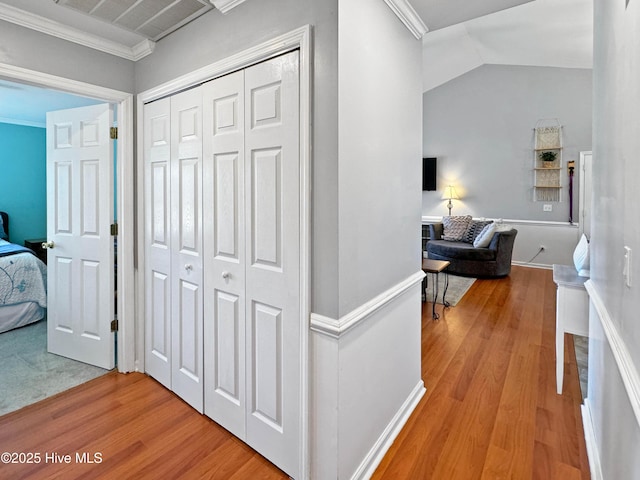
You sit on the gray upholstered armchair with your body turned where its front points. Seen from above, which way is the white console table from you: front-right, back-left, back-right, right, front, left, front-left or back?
front-left

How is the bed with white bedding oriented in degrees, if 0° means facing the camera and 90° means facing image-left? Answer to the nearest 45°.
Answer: approximately 315°

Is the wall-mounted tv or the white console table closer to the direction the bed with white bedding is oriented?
the white console table

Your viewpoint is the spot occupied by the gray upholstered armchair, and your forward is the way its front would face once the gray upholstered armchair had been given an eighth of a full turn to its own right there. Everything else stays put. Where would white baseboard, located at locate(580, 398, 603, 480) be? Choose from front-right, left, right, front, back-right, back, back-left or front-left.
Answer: left

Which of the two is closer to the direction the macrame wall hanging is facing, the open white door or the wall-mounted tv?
the open white door

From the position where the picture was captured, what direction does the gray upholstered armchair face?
facing the viewer and to the left of the viewer

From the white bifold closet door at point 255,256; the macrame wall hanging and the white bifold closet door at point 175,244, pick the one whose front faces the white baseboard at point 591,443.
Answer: the macrame wall hanging

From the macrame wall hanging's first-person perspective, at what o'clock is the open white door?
The open white door is roughly at 1 o'clock from the macrame wall hanging.

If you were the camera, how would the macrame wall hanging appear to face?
facing the viewer

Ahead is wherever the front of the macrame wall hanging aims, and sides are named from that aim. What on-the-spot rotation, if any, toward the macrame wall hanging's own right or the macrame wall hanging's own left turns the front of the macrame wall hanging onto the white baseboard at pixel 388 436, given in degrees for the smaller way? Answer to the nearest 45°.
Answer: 0° — it already faces it

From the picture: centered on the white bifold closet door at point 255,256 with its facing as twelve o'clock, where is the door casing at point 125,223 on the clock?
The door casing is roughly at 3 o'clock from the white bifold closet door.

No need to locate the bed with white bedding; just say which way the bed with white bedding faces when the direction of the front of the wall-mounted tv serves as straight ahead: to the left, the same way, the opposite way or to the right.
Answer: to the left

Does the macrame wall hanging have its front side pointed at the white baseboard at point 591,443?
yes
